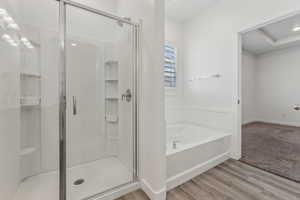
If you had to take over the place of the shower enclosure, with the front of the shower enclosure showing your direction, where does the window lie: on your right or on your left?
on your left

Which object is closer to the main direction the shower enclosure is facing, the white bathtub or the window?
the white bathtub

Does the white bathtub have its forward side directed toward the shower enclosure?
no

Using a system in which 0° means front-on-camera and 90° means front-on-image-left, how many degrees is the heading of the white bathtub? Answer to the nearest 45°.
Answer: approximately 315°

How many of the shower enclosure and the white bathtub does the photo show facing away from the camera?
0
